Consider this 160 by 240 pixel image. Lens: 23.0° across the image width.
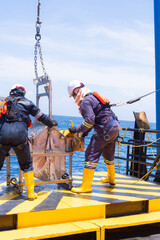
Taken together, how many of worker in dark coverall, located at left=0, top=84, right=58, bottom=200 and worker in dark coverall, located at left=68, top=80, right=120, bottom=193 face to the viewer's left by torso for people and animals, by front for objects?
1

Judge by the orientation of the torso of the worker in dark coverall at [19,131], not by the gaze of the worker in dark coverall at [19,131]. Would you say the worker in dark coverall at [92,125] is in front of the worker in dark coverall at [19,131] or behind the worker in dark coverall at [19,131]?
in front

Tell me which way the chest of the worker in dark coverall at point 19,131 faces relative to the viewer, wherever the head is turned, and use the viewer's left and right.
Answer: facing away from the viewer and to the right of the viewer

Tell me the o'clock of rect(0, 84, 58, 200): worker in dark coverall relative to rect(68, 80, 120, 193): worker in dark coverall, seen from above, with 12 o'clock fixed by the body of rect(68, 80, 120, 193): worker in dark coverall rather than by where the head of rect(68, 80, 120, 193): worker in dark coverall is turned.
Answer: rect(0, 84, 58, 200): worker in dark coverall is roughly at 11 o'clock from rect(68, 80, 120, 193): worker in dark coverall.

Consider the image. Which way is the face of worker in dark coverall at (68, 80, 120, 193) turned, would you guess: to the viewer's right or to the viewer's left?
to the viewer's left

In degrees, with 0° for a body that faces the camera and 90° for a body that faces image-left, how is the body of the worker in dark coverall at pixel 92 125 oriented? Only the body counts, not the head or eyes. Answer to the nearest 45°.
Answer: approximately 90°
